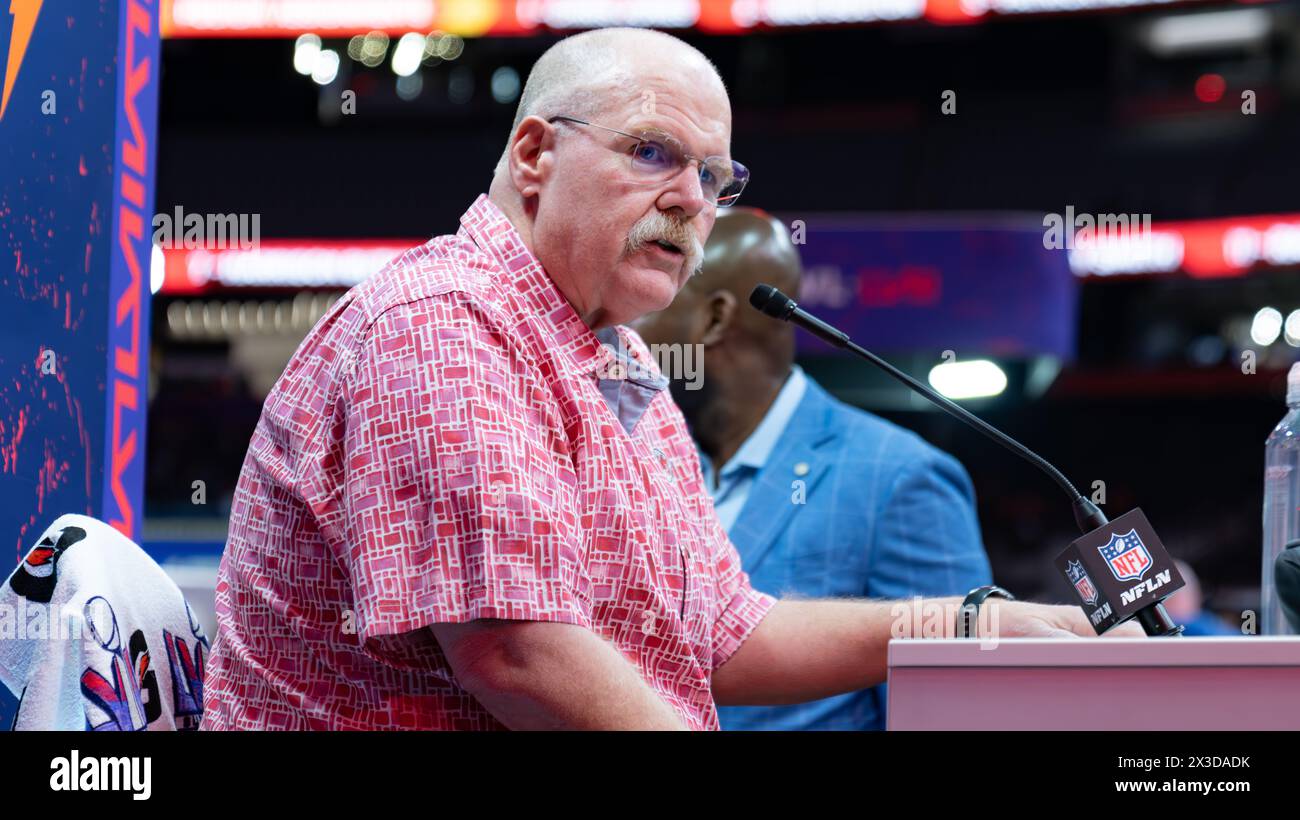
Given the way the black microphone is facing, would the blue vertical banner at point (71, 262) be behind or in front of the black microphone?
in front

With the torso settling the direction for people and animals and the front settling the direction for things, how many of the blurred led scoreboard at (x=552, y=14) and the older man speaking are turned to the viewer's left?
0

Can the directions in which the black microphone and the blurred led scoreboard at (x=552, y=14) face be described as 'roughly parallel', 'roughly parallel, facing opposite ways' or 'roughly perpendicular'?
roughly perpendicular

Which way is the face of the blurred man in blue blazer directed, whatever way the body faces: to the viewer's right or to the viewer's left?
to the viewer's left

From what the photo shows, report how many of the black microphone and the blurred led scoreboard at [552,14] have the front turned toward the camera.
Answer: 1

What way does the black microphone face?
to the viewer's left

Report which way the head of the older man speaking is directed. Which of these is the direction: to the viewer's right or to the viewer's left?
to the viewer's right

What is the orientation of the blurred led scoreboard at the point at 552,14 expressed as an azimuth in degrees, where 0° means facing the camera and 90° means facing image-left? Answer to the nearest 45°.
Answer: approximately 0°

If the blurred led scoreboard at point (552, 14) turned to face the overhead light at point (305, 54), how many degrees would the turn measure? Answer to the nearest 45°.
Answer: approximately 135° to its right
